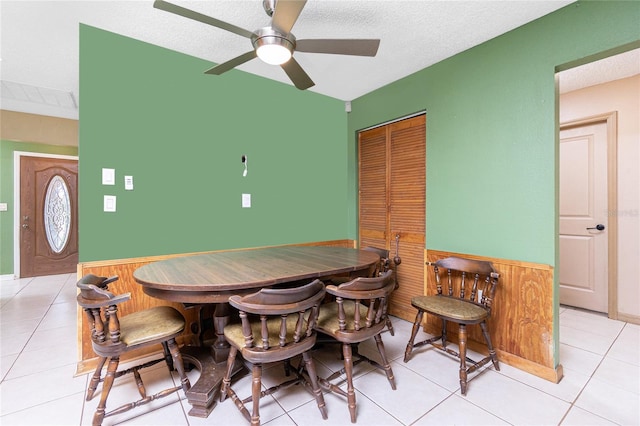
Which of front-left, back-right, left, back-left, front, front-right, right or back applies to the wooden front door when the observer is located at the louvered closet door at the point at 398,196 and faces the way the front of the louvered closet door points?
front-right

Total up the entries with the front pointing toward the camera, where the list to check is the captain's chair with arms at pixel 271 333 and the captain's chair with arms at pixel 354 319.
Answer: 0

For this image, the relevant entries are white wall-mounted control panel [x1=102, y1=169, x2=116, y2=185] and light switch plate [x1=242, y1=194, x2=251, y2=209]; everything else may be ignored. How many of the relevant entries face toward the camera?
2

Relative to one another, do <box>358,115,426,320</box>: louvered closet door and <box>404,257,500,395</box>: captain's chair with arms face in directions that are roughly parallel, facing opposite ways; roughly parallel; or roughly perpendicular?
roughly parallel

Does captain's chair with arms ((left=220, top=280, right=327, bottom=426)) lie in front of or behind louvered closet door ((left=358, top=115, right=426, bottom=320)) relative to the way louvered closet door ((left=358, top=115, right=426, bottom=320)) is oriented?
in front

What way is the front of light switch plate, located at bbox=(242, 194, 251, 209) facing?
toward the camera

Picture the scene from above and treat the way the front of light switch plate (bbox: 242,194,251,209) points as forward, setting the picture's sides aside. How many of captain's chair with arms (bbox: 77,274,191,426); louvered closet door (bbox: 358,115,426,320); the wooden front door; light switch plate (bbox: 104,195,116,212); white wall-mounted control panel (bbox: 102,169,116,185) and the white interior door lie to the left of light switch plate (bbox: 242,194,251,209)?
2

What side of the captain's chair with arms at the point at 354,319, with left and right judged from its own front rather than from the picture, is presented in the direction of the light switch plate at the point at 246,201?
front

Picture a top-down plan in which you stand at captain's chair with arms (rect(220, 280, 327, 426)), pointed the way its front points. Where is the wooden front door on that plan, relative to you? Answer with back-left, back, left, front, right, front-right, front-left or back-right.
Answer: front

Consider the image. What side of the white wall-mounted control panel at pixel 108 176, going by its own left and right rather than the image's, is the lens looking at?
front

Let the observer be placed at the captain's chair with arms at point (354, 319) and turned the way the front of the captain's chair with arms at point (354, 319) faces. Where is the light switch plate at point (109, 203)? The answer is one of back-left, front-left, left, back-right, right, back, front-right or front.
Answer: front-left

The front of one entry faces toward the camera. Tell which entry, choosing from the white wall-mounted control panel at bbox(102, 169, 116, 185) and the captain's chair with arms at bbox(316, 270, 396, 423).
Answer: the white wall-mounted control panel

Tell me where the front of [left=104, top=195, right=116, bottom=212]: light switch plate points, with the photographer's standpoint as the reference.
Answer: facing the viewer

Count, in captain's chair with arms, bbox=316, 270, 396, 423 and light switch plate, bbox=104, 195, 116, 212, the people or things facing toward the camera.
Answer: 1
